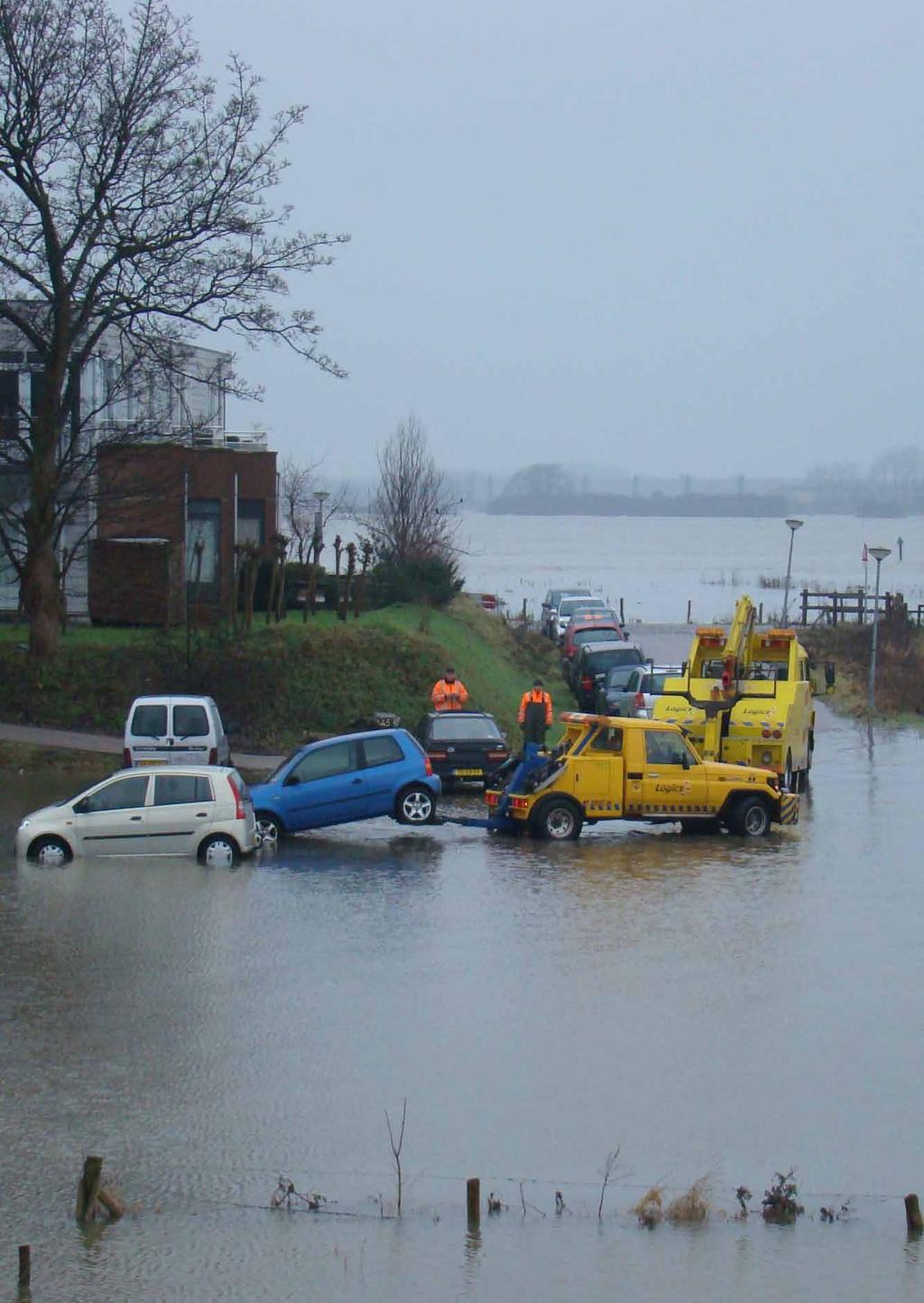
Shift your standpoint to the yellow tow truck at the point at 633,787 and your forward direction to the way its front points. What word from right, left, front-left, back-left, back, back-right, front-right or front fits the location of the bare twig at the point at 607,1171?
right

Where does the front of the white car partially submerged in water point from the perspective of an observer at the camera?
facing to the left of the viewer

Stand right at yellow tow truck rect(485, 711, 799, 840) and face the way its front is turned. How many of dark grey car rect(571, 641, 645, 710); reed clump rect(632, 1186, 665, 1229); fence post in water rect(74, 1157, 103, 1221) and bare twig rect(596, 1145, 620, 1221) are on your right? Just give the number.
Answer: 3

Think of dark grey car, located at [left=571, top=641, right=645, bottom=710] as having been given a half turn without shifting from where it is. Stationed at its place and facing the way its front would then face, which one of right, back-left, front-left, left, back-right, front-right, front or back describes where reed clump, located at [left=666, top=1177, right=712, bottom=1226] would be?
front

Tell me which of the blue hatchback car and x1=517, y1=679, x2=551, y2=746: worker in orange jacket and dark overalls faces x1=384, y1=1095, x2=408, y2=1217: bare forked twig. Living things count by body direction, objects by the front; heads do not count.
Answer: the worker in orange jacket and dark overalls

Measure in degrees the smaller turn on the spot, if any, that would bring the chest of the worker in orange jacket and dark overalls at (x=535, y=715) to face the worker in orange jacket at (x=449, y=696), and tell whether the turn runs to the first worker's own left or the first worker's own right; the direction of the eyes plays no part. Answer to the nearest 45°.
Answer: approximately 135° to the first worker's own right

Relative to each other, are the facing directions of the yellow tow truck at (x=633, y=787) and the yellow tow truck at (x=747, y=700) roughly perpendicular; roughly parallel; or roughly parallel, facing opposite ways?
roughly perpendicular

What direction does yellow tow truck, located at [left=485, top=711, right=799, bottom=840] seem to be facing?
to the viewer's right

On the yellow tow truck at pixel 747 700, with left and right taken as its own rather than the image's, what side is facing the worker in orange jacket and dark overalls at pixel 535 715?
left

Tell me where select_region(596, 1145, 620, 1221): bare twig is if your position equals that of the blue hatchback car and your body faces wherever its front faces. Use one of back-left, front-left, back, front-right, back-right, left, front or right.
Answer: left

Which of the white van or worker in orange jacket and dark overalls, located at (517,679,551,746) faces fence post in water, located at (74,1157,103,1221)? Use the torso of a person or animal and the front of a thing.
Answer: the worker in orange jacket and dark overalls

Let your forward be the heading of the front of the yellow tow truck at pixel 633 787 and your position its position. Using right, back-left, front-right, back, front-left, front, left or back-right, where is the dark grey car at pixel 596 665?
left

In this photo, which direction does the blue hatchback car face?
to the viewer's left

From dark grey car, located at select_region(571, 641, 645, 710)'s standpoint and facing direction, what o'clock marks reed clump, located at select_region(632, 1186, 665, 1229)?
The reed clump is roughly at 6 o'clock from the dark grey car.

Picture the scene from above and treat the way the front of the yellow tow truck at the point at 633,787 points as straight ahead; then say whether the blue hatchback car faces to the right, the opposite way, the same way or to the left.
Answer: the opposite way

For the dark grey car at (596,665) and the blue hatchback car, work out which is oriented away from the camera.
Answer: the dark grey car

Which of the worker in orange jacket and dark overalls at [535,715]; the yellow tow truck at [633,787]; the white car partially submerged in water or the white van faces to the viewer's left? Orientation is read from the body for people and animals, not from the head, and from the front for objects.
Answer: the white car partially submerged in water

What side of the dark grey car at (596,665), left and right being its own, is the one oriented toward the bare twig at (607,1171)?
back

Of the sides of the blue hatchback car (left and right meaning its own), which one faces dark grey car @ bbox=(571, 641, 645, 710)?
right

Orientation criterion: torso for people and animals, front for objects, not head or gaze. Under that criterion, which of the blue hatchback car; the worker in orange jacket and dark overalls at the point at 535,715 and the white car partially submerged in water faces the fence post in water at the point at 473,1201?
the worker in orange jacket and dark overalls

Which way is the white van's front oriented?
away from the camera
